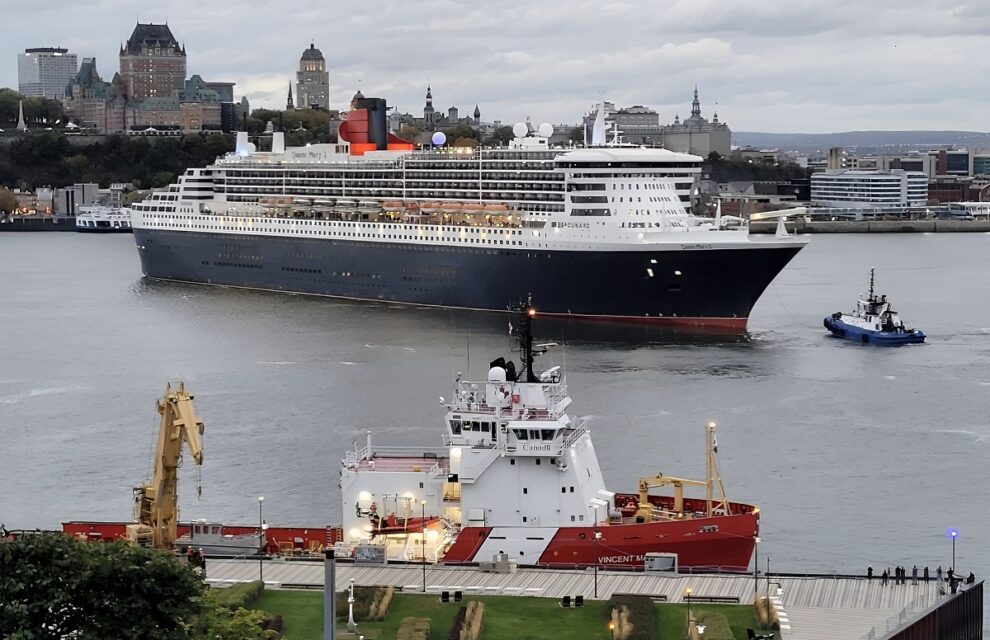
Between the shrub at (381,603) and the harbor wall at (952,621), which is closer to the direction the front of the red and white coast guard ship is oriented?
the harbor wall

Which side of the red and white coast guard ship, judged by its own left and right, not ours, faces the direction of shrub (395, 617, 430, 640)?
right

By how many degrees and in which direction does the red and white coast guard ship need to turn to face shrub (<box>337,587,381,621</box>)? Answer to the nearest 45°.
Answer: approximately 135° to its right

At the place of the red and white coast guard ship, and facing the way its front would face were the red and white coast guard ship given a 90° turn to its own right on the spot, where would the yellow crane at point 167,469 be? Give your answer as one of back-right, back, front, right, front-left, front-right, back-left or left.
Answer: right

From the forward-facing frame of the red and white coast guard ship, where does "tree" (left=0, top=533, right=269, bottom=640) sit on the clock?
The tree is roughly at 4 o'clock from the red and white coast guard ship.

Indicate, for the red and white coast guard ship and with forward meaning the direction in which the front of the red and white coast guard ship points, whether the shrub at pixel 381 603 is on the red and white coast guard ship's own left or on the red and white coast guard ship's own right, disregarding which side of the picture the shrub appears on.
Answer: on the red and white coast guard ship's own right

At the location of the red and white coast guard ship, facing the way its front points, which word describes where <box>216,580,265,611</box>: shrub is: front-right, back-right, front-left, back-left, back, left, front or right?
back-right

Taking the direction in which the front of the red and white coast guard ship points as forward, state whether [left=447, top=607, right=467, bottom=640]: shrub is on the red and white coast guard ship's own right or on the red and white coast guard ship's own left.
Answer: on the red and white coast guard ship's own right

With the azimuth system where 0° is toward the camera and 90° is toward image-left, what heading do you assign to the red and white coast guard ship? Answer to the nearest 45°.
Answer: approximately 270°

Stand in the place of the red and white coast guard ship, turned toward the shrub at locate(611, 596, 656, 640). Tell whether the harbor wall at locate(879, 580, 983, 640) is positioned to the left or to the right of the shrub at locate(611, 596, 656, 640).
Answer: left
